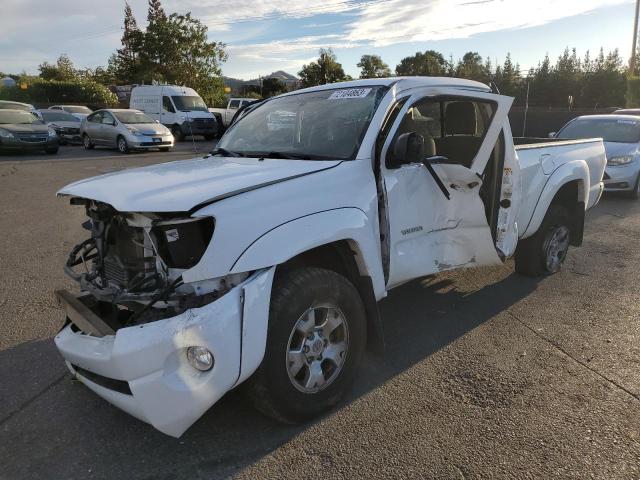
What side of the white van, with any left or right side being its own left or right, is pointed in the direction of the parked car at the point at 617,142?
front

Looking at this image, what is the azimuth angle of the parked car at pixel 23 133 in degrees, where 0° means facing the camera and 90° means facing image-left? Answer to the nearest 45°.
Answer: approximately 315°

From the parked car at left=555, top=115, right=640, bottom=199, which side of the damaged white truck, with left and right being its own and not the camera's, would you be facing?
back

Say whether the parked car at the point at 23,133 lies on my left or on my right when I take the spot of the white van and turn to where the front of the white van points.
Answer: on my right

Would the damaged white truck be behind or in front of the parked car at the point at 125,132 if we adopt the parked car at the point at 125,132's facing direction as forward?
in front

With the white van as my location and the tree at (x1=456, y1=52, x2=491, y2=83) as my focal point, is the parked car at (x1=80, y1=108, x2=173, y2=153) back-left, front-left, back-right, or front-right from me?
back-right

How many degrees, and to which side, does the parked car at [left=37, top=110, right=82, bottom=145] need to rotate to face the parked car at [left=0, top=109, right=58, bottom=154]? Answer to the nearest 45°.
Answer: approximately 45° to its right

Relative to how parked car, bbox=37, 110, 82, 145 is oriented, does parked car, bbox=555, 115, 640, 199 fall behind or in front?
in front

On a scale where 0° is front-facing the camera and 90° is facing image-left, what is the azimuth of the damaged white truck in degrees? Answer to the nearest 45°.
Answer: approximately 45°

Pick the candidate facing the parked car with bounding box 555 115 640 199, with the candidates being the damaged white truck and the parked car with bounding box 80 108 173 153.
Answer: the parked car with bounding box 80 108 173 153

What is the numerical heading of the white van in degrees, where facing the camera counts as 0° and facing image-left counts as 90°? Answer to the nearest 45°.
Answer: approximately 315°
